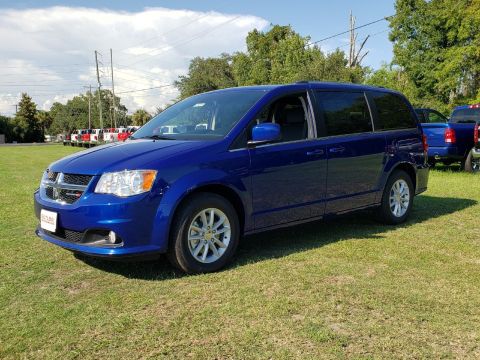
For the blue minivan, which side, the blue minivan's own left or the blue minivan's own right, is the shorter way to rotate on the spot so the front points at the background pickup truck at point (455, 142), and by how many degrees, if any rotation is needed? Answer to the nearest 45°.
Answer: approximately 180°

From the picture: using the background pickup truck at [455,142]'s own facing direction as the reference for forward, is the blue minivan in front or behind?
behind

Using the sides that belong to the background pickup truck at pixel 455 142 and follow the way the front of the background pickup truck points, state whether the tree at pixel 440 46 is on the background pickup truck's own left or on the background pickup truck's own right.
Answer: on the background pickup truck's own left

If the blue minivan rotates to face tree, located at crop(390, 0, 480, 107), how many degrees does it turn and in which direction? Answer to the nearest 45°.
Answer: approximately 180°

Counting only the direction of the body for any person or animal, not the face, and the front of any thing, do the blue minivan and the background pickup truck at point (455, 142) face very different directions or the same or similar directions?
very different directions

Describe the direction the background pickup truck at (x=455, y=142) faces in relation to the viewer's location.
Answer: facing away from the viewer and to the right of the viewer
